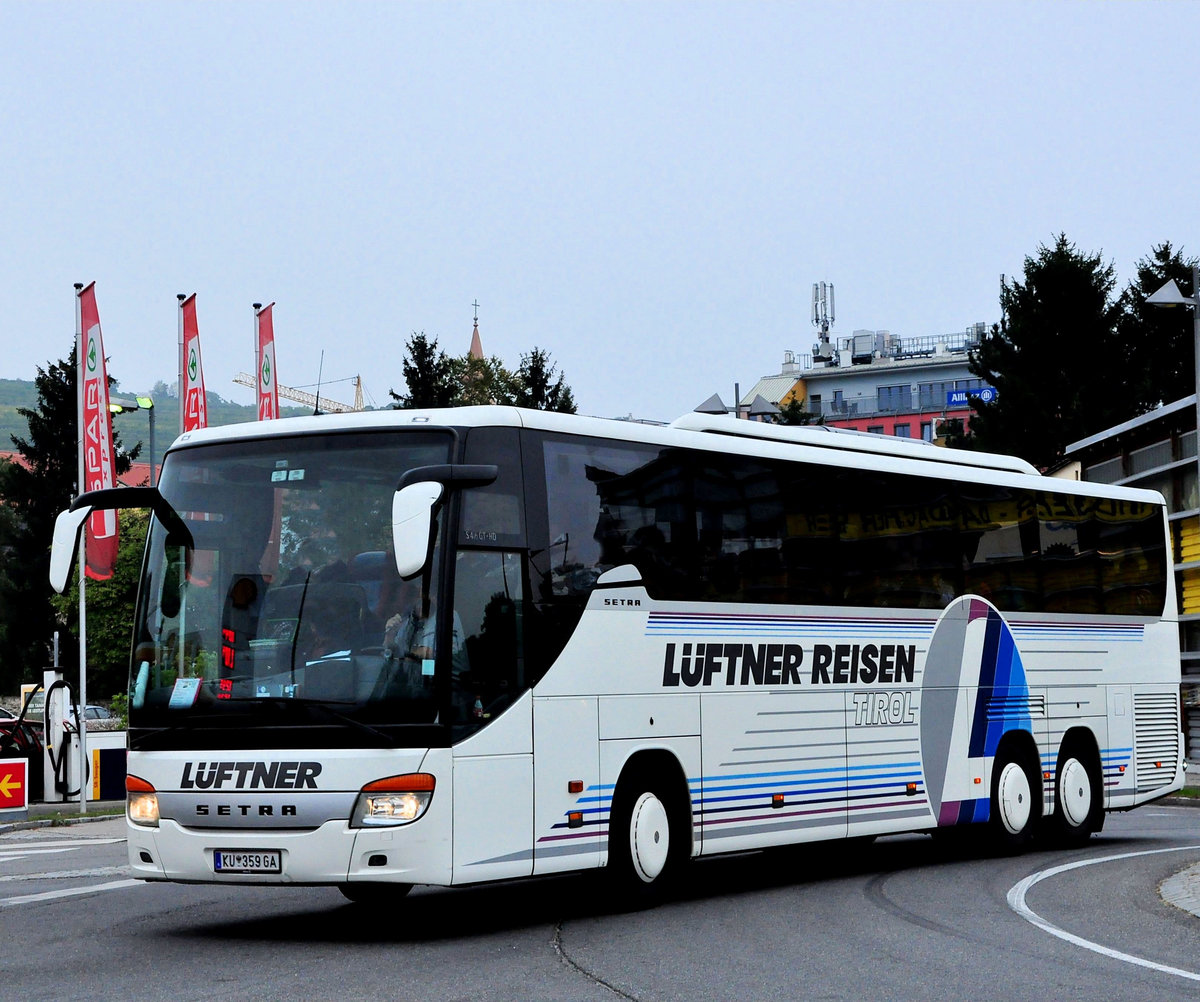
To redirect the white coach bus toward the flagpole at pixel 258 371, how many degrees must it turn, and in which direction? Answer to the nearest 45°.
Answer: approximately 135° to its right

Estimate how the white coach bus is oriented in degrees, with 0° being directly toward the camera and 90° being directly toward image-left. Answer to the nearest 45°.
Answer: approximately 45°

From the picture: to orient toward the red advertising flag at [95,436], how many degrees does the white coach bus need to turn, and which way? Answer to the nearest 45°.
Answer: approximately 90° to its right

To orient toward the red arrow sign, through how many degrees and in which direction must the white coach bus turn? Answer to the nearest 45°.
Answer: approximately 90° to its right

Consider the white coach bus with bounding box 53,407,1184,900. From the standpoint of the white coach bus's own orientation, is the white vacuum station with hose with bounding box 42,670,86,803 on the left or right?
on its right

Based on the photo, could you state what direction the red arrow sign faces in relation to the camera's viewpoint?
facing the viewer

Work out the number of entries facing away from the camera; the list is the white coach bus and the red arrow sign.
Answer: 0
